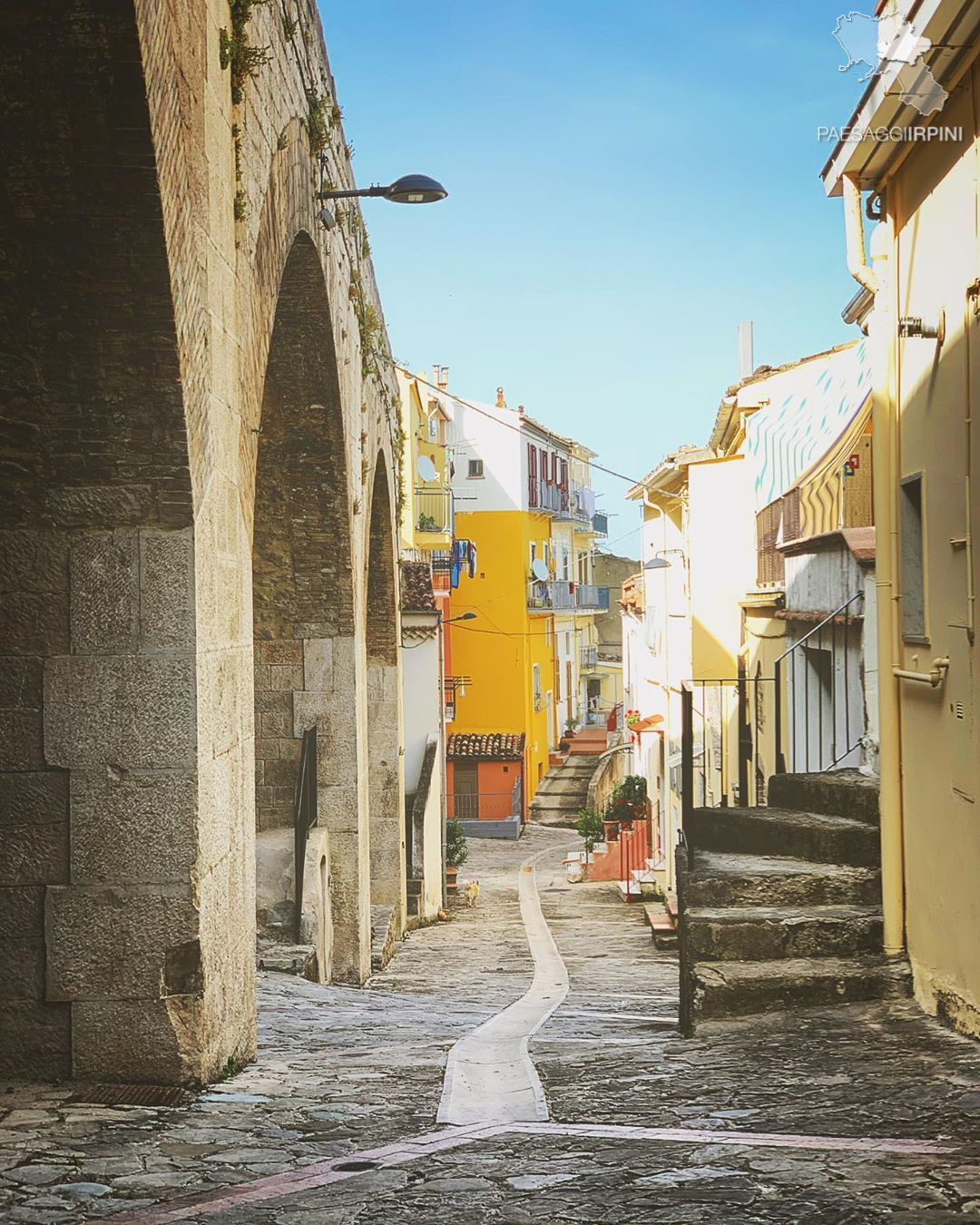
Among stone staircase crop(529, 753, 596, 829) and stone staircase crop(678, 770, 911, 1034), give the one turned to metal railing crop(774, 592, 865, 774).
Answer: stone staircase crop(529, 753, 596, 829)

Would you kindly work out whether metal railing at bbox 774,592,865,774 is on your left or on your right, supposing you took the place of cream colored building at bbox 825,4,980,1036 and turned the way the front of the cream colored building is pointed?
on your right

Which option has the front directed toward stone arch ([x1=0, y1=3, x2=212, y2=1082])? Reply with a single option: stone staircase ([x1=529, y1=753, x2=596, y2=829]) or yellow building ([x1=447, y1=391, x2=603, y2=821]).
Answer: the stone staircase

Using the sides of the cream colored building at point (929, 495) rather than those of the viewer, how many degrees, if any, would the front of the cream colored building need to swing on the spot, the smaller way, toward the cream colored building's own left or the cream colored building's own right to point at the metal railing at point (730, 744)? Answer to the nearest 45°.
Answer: approximately 90° to the cream colored building's own right

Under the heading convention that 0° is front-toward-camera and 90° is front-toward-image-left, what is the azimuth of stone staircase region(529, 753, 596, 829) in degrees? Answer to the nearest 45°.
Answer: approximately 0°

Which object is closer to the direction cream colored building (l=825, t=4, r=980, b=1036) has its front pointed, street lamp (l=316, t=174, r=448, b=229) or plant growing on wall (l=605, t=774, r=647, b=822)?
the street lamp

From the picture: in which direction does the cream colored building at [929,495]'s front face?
to the viewer's left

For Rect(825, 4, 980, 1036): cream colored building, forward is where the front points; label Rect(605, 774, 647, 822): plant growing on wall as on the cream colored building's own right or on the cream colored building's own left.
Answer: on the cream colored building's own right
